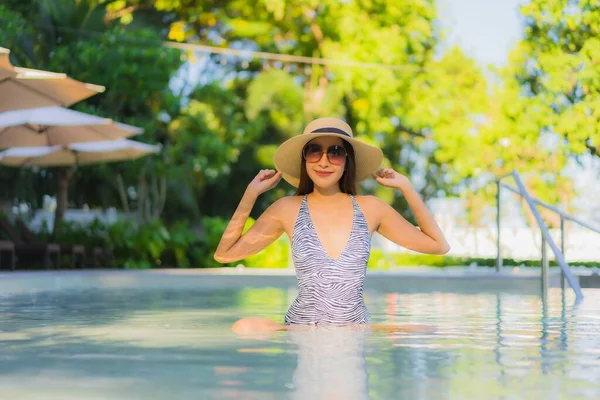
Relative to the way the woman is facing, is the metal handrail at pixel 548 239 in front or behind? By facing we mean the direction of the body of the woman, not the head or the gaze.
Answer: behind

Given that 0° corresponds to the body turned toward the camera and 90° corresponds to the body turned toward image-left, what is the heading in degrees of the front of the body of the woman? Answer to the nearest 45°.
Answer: approximately 0°

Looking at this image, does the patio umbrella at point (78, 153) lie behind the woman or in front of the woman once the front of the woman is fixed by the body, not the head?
behind

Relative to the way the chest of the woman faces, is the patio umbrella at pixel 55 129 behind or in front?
behind
